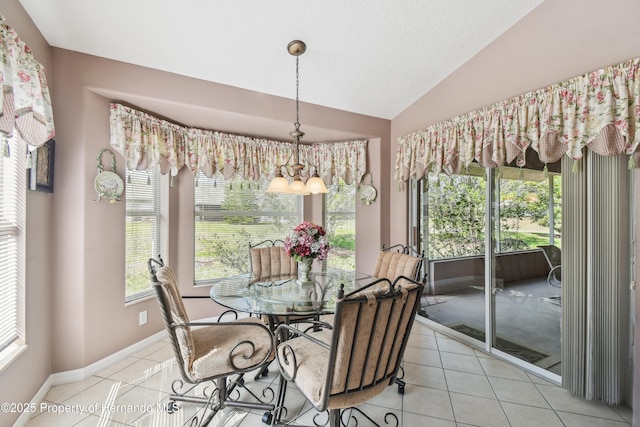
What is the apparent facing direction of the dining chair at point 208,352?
to the viewer's right

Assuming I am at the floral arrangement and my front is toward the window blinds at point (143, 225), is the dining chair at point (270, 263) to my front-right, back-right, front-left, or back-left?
front-right

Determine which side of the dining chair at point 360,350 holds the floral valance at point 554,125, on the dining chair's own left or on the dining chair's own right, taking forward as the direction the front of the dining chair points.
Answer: on the dining chair's own right

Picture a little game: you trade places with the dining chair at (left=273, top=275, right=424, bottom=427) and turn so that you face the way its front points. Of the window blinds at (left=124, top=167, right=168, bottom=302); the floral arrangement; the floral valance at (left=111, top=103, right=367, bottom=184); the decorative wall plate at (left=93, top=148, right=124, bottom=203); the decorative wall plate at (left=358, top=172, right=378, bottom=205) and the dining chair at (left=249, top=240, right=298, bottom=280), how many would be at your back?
0

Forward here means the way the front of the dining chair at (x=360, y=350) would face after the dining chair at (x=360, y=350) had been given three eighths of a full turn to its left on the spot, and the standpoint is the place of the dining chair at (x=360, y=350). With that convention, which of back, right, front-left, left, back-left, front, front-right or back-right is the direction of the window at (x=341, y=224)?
back

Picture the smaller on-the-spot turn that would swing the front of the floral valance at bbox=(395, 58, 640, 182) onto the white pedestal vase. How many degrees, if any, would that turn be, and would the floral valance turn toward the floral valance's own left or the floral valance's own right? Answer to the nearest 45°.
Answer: approximately 45° to the floral valance's own right

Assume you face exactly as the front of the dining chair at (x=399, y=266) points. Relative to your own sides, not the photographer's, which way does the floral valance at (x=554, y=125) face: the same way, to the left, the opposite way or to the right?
the same way

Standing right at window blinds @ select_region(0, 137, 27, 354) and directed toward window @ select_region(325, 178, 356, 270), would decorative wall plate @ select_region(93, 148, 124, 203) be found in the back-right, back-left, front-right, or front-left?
front-left

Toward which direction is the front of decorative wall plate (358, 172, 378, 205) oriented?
toward the camera

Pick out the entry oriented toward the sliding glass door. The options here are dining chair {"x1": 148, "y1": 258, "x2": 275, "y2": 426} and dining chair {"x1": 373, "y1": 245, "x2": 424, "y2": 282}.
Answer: dining chair {"x1": 148, "y1": 258, "x2": 275, "y2": 426}

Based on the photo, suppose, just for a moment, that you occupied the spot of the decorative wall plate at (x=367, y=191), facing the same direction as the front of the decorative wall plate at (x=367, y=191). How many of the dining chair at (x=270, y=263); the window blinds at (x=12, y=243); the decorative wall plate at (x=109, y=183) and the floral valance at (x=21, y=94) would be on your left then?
0

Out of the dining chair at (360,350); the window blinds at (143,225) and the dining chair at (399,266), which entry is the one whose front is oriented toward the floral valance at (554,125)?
the window blinds

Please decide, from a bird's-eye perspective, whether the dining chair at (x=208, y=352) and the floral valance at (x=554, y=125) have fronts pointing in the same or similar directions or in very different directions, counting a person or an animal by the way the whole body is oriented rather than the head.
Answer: very different directions

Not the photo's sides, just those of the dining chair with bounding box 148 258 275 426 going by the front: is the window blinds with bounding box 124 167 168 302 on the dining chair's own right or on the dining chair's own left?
on the dining chair's own left

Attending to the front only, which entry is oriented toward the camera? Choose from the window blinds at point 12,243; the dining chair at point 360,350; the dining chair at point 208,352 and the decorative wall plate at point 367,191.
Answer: the decorative wall plate

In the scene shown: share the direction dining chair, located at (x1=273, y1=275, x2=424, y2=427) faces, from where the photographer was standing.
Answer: facing away from the viewer and to the left of the viewer

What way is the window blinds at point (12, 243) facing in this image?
to the viewer's right

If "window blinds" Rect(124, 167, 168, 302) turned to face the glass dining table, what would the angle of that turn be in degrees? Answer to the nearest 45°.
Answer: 0° — it already faces it

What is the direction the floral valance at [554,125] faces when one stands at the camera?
facing the viewer and to the left of the viewer

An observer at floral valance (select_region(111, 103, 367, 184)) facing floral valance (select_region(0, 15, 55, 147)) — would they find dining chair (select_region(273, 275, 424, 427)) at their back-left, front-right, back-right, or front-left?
front-left

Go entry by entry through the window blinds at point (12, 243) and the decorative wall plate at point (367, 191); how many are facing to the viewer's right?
1
